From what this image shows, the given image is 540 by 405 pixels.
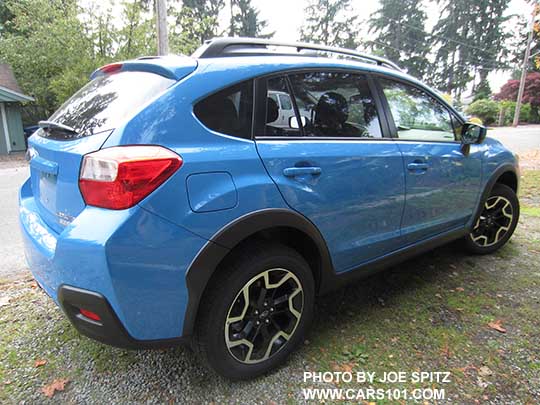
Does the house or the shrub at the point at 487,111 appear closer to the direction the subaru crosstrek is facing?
the shrub

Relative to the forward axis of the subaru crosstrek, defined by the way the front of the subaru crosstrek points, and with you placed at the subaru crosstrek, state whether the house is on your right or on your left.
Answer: on your left

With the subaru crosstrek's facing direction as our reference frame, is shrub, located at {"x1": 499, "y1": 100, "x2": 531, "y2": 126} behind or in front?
in front

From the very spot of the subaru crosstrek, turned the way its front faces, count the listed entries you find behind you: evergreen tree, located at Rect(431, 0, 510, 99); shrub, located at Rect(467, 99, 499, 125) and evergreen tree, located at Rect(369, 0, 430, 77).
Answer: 0

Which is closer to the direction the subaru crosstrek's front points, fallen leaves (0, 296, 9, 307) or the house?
the house

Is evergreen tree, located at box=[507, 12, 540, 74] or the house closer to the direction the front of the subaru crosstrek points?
the evergreen tree

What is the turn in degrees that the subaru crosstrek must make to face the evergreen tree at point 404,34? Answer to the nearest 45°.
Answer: approximately 45° to its left

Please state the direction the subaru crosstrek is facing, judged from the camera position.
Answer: facing away from the viewer and to the right of the viewer

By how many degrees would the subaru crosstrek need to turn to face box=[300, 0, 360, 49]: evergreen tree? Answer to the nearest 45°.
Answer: approximately 45° to its left

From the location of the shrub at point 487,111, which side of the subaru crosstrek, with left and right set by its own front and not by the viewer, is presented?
front

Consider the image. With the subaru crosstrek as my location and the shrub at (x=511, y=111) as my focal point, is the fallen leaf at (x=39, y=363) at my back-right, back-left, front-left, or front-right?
back-left
